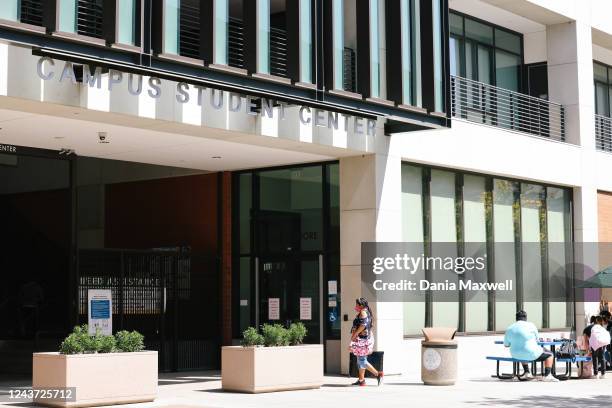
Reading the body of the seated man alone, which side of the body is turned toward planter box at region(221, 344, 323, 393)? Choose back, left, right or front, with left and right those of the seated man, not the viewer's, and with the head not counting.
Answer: back

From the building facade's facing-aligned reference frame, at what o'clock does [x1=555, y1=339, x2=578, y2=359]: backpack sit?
The backpack is roughly at 11 o'clock from the building facade.

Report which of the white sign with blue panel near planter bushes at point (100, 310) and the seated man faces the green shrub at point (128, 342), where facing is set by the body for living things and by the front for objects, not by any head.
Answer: the white sign with blue panel near planter bushes

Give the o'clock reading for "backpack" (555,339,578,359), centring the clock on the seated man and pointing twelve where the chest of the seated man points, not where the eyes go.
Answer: The backpack is roughly at 2 o'clock from the seated man.

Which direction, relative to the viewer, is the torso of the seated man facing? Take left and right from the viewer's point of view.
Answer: facing away from the viewer and to the right of the viewer

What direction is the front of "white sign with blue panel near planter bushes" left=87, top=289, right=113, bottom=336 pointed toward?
toward the camera

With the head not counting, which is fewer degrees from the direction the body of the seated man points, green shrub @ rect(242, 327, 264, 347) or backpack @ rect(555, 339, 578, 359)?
the backpack

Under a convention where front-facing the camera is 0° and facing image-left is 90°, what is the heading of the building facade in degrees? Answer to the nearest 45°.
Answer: approximately 315°

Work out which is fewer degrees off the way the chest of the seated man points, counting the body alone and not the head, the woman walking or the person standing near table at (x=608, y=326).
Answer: the person standing near table

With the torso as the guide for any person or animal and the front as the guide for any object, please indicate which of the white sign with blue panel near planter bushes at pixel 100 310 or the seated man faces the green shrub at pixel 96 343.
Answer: the white sign with blue panel near planter bushes
